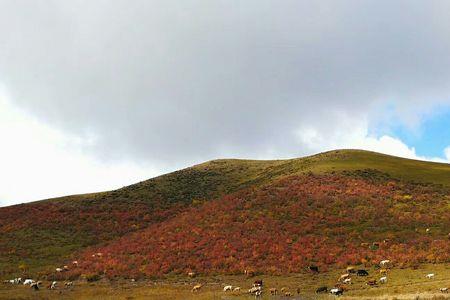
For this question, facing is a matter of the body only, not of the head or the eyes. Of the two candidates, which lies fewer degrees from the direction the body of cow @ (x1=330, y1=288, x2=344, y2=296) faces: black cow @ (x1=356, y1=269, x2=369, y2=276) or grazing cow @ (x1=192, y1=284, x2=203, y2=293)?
the grazing cow

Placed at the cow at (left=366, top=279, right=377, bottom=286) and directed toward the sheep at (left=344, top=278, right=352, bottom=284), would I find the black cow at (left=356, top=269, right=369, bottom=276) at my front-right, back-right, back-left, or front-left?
front-right

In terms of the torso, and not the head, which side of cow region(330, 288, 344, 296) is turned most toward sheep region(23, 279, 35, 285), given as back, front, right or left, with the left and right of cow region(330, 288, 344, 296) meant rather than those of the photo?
front

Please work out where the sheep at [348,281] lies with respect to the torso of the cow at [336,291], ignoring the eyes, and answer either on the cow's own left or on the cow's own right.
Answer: on the cow's own right

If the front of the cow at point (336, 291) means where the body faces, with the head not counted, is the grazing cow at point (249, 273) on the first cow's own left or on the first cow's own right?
on the first cow's own right

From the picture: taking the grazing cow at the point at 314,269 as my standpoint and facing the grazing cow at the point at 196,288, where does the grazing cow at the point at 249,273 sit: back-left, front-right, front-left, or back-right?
front-right

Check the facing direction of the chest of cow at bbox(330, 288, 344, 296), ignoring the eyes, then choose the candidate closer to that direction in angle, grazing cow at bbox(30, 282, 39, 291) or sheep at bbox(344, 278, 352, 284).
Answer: the grazing cow

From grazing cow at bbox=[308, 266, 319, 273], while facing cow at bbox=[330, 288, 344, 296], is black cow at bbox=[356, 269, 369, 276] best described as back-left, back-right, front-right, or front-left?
front-left

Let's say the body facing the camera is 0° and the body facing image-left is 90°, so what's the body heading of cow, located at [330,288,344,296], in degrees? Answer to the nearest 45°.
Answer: approximately 90°

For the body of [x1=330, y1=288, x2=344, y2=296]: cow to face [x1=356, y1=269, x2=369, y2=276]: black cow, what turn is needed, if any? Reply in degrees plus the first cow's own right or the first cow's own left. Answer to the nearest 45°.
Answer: approximately 90° to the first cow's own right

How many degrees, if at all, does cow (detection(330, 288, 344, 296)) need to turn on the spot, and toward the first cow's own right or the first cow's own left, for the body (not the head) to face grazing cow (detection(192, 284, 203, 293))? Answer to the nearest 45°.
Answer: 0° — it already faces it

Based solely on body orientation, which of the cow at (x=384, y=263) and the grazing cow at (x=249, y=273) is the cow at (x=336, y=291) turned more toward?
the grazing cow

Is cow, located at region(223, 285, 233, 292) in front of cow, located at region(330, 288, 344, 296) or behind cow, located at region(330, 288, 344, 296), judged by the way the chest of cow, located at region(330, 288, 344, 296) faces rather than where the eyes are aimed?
in front
